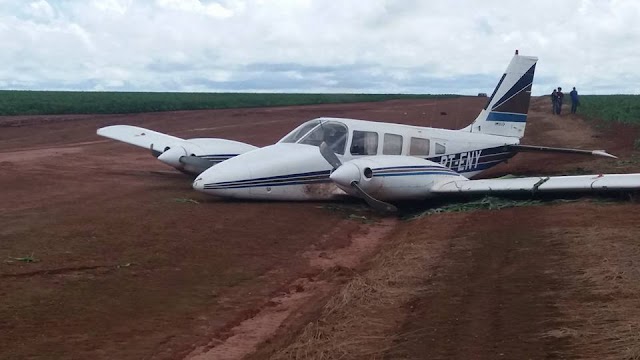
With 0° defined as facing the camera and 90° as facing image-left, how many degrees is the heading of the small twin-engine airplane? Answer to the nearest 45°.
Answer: approximately 45°
